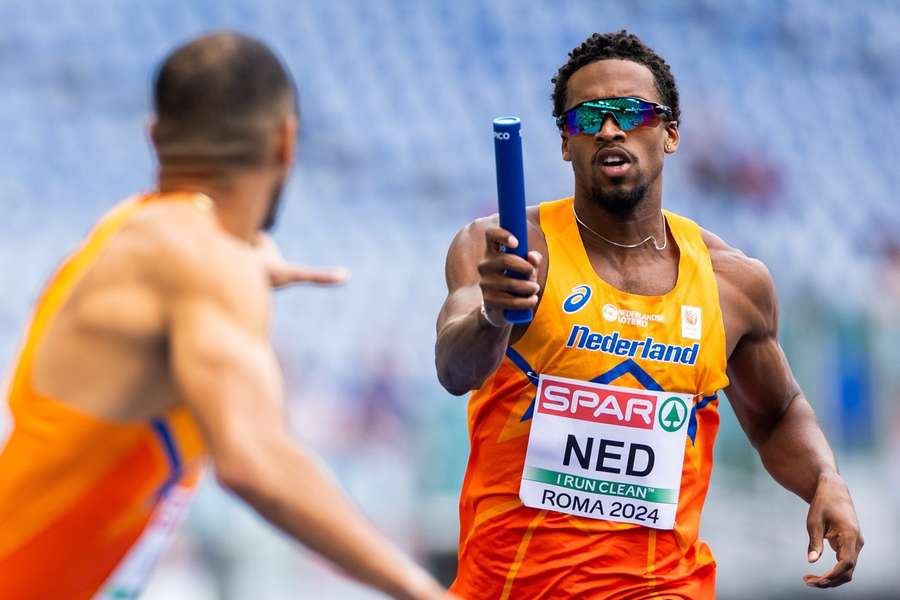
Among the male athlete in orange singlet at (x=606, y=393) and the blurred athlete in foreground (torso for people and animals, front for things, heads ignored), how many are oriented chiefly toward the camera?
1

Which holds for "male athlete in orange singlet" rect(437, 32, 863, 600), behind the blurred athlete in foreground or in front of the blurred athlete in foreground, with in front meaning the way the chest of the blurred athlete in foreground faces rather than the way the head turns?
in front

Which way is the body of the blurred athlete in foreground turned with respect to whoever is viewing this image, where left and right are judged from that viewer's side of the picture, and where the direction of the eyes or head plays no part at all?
facing away from the viewer and to the right of the viewer

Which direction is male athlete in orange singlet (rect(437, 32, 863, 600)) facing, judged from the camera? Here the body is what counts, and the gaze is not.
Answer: toward the camera

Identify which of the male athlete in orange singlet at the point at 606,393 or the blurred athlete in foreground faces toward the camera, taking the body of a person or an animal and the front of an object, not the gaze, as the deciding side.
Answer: the male athlete in orange singlet

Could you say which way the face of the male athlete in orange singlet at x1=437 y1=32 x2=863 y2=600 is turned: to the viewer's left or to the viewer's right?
to the viewer's left

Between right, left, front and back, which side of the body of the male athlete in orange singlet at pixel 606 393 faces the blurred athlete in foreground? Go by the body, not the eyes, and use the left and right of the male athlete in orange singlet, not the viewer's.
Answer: front

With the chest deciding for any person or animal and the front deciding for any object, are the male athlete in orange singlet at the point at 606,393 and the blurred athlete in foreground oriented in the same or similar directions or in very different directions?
very different directions

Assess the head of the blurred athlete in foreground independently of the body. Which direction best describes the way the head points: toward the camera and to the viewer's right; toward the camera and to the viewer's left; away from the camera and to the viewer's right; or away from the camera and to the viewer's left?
away from the camera and to the viewer's right
